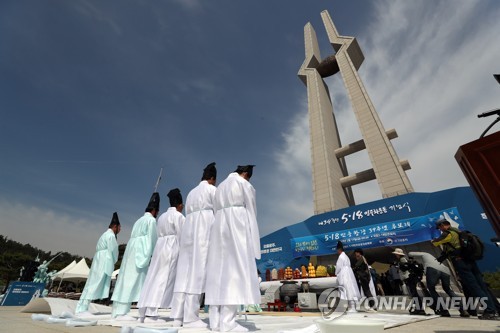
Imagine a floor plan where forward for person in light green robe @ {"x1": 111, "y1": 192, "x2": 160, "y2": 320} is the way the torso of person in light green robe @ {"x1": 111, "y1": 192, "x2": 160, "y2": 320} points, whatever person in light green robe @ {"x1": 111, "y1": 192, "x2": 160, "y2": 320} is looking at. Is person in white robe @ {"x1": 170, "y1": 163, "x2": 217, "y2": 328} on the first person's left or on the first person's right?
on the first person's right

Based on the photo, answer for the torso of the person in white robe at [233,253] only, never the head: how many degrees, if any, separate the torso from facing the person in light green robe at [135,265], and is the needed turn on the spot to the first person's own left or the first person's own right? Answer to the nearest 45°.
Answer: approximately 90° to the first person's own left

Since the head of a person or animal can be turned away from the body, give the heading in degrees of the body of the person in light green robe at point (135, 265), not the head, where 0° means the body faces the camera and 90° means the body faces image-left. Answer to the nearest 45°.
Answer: approximately 225°

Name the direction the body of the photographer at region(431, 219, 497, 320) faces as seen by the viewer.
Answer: to the viewer's left

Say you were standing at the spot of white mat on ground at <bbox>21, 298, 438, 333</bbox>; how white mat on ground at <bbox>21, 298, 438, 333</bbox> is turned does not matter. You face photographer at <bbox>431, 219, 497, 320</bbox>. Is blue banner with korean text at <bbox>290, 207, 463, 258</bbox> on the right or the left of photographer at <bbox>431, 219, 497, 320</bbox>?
left

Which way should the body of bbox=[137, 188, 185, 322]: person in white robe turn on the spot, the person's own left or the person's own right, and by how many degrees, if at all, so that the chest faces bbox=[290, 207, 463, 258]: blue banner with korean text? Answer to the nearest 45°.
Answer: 0° — they already face it

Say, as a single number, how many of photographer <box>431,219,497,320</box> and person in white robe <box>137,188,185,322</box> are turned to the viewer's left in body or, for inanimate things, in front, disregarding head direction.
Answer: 1

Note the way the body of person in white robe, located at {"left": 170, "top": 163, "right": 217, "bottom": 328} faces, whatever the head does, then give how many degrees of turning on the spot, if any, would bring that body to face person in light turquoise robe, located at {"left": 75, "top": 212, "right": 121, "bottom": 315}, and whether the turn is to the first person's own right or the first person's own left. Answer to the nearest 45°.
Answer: approximately 90° to the first person's own left

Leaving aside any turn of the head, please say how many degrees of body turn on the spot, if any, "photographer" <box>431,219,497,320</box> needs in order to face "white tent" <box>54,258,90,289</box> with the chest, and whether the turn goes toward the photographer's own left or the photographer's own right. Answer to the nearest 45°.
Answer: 0° — they already face it
